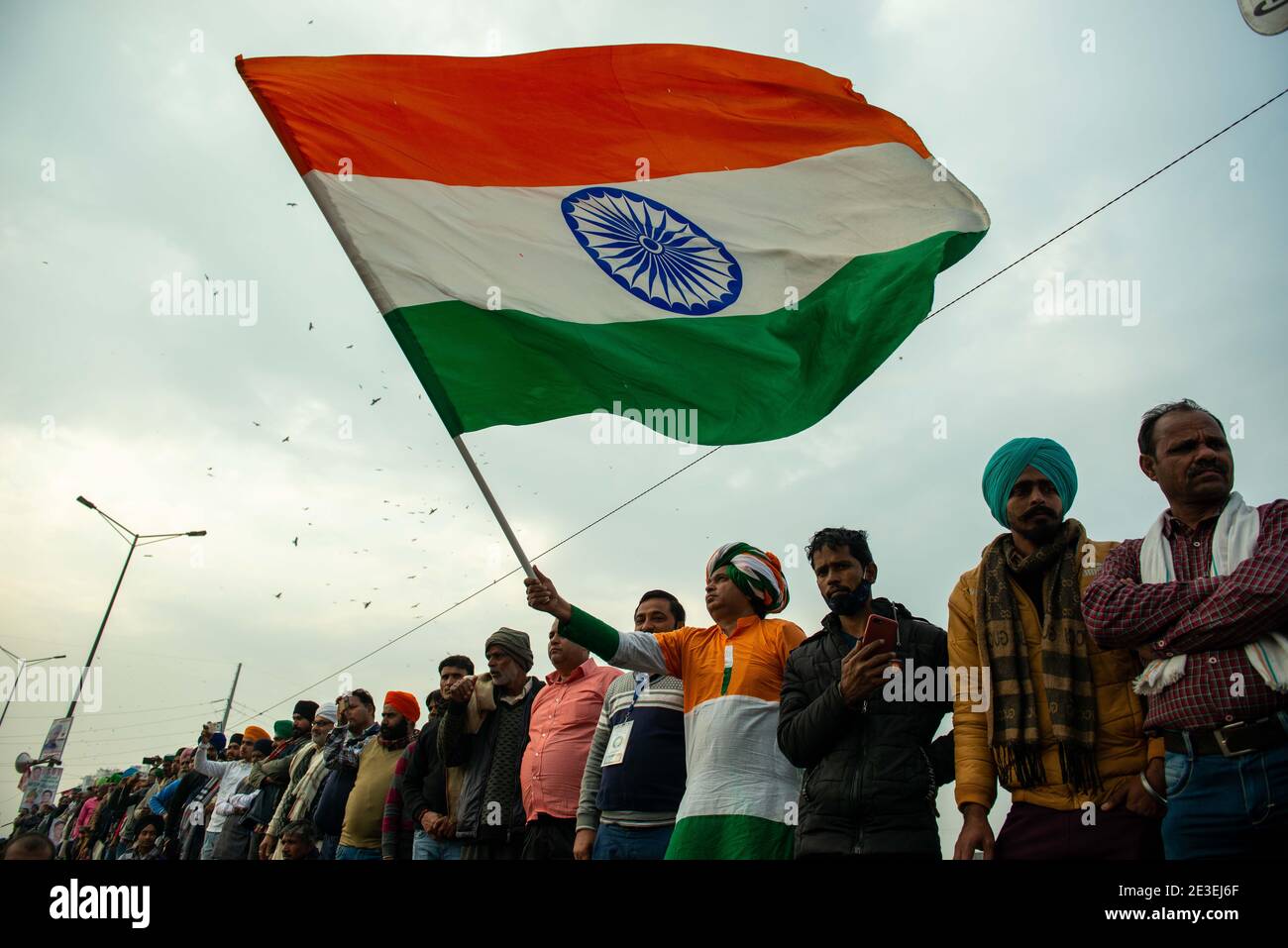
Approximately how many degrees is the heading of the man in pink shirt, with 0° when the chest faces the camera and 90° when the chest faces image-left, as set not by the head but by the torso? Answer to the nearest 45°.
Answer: approximately 45°

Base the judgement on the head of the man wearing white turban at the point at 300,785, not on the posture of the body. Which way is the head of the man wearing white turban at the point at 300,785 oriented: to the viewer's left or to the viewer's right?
to the viewer's left

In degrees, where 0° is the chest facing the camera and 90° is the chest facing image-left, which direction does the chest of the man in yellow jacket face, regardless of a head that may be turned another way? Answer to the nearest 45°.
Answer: approximately 0°

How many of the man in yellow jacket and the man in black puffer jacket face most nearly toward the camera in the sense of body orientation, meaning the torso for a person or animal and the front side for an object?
2
